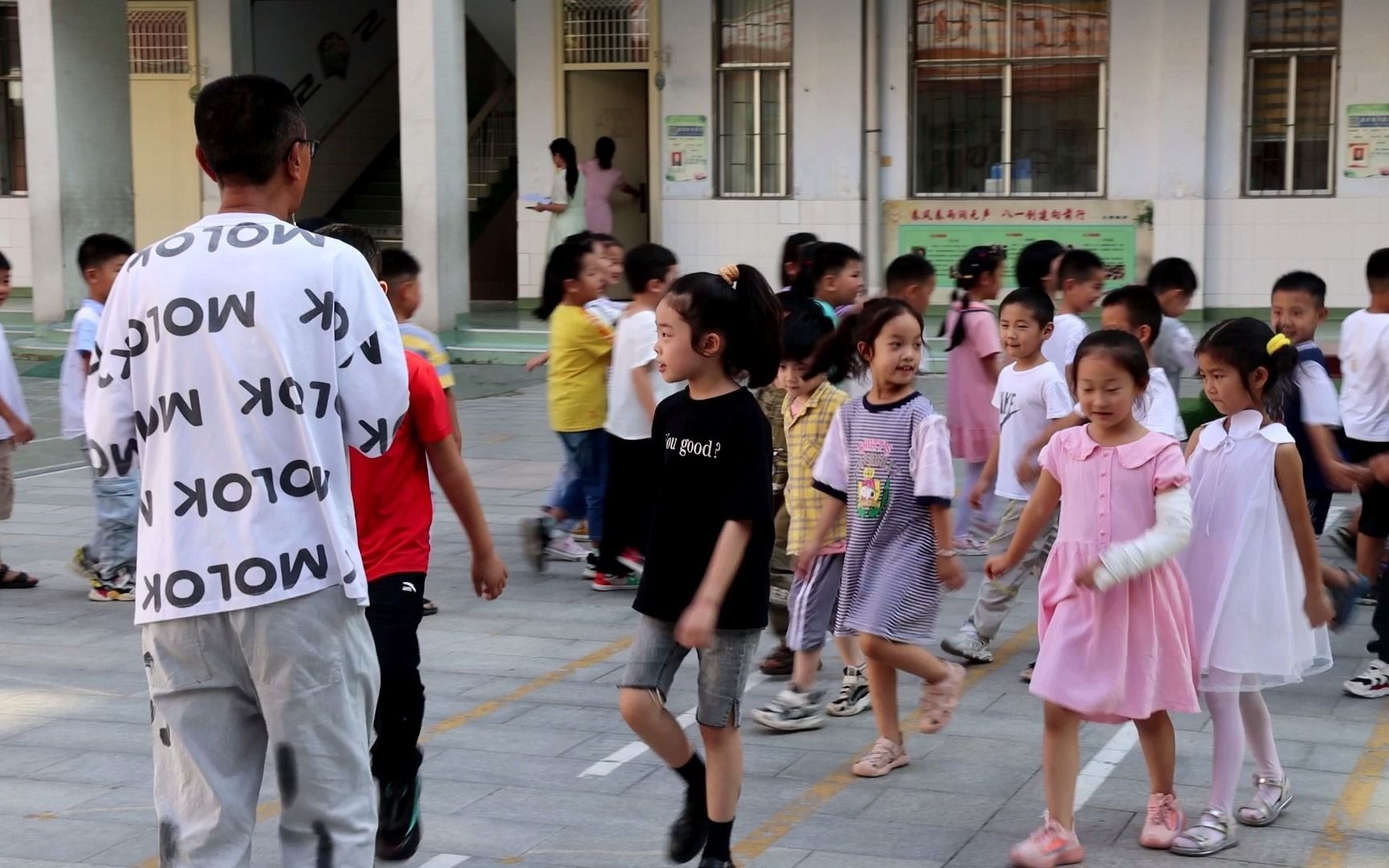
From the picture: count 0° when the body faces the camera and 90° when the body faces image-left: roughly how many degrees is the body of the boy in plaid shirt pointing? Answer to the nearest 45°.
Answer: approximately 45°

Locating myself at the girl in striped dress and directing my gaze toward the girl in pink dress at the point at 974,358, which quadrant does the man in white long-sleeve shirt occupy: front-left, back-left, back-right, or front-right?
back-left

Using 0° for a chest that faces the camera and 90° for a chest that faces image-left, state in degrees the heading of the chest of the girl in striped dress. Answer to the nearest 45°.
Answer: approximately 45°

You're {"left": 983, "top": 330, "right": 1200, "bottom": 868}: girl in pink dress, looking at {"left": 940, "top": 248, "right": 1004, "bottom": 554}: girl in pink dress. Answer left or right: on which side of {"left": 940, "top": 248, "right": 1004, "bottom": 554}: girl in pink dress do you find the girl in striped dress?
left

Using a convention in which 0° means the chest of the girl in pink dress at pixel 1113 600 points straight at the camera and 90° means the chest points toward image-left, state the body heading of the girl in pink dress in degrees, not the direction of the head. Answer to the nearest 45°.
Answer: approximately 45°

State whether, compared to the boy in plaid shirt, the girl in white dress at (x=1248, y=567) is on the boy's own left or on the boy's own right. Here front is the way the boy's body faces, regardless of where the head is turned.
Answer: on the boy's own left

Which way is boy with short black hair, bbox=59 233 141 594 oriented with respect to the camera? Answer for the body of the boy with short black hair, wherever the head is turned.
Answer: to the viewer's right

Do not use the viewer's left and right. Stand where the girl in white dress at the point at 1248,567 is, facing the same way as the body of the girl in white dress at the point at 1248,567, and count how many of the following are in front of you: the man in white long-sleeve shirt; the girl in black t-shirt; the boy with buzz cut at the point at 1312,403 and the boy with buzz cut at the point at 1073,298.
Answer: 2
